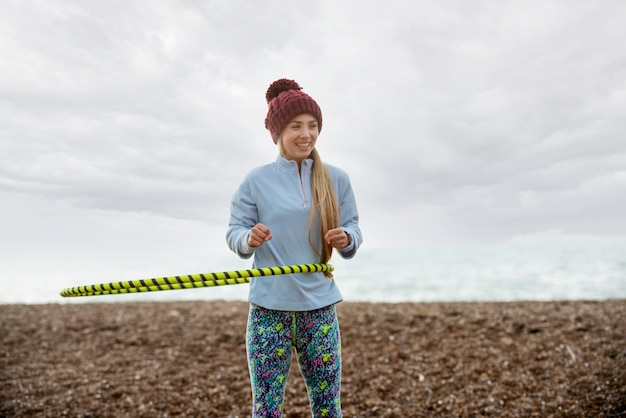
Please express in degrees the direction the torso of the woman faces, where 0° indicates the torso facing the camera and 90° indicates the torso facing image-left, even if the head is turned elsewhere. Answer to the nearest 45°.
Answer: approximately 0°
